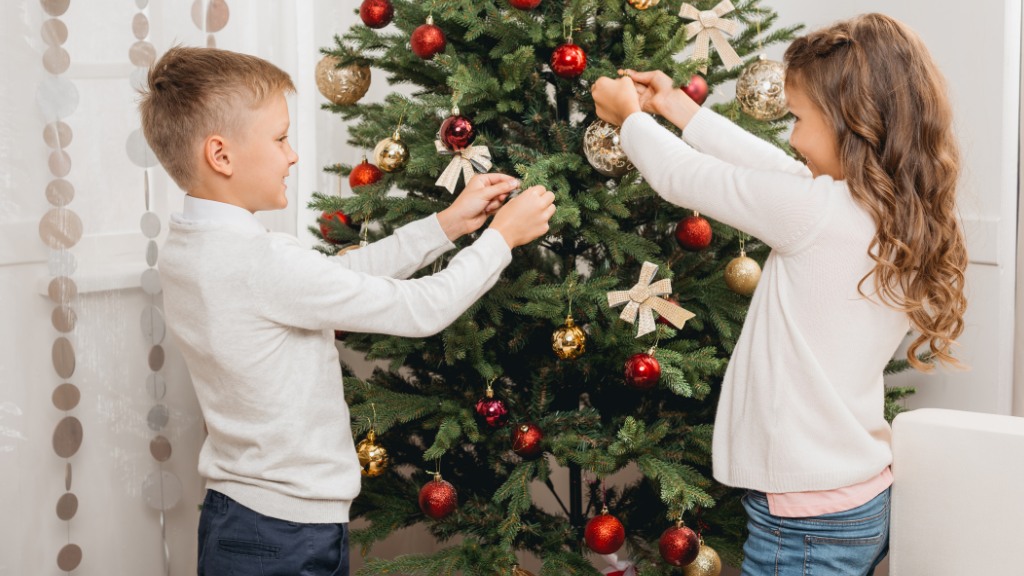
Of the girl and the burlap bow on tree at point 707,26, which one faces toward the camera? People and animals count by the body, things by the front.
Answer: the burlap bow on tree

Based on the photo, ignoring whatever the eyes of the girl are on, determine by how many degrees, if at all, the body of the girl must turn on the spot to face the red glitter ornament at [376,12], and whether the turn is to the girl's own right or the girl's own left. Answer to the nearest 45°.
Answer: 0° — they already face it

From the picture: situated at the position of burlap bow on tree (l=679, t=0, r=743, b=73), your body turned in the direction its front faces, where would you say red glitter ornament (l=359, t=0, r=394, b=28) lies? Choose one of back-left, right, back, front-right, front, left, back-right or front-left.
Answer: right

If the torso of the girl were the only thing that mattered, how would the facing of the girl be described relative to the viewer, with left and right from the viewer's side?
facing to the left of the viewer

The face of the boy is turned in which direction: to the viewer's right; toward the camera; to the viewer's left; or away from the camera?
to the viewer's right

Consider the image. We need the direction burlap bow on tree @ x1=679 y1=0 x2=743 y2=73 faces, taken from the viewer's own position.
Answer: facing the viewer

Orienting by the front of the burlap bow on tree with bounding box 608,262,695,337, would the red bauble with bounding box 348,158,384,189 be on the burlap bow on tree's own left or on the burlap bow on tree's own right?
on the burlap bow on tree's own right

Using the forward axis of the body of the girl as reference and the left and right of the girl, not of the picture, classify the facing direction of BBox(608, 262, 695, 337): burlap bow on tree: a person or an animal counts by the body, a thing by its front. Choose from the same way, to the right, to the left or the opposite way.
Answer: to the left

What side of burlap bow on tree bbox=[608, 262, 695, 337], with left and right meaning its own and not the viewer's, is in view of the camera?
front
